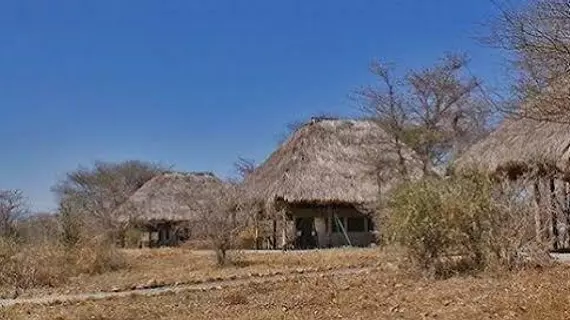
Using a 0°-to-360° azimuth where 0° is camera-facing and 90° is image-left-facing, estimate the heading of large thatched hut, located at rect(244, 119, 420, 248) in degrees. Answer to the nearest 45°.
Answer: approximately 0°

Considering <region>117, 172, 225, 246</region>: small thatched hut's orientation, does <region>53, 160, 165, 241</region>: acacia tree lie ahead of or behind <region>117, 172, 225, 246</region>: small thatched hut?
behind

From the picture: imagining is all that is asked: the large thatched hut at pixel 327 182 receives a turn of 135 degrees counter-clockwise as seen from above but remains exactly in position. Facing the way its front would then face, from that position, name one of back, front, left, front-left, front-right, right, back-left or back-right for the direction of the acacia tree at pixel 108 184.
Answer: left

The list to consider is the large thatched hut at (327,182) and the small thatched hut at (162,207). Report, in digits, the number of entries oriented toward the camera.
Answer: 2
